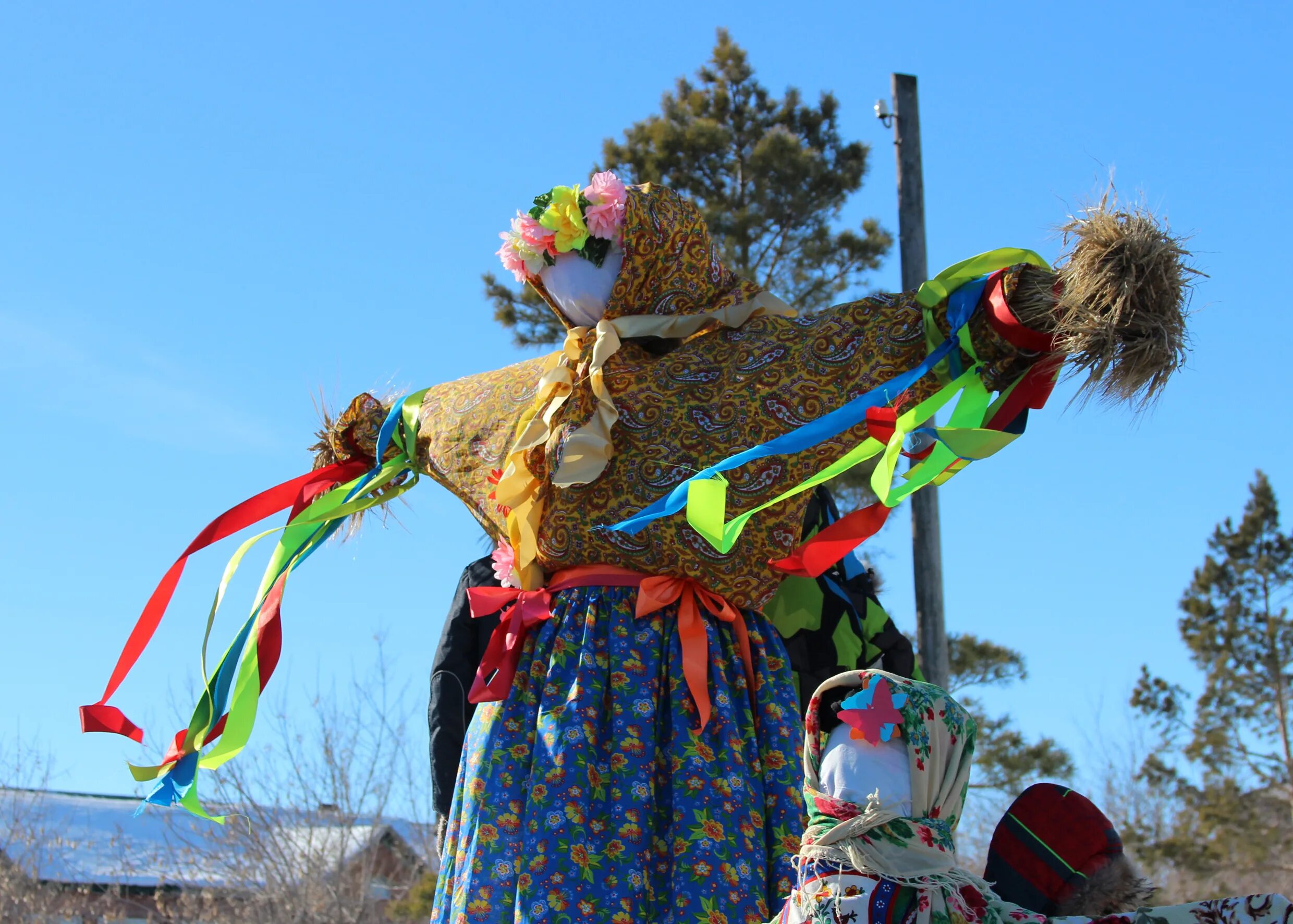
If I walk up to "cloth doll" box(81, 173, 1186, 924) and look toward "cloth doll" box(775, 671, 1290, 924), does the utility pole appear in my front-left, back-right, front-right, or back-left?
back-left

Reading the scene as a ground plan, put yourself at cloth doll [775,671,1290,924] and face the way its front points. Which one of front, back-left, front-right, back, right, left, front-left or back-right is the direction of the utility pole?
back-right

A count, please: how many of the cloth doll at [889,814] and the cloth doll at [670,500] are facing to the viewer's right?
0

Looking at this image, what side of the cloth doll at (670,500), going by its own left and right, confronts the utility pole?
back

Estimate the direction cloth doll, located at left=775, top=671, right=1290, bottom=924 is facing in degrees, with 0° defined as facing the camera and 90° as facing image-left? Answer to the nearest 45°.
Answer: approximately 45°

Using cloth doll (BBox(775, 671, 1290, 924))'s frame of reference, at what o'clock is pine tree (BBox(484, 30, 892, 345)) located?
The pine tree is roughly at 4 o'clock from the cloth doll.

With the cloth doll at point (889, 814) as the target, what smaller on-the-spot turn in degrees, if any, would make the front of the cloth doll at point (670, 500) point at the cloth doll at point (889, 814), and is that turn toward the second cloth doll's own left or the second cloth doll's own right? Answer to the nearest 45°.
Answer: approximately 45° to the second cloth doll's own left

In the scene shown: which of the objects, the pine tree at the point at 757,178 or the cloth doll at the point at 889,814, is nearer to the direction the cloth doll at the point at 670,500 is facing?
the cloth doll

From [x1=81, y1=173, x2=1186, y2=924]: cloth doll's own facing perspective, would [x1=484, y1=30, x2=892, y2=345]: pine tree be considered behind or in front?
behind
